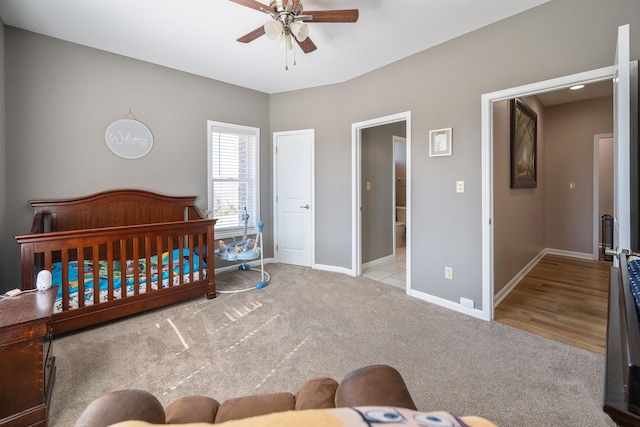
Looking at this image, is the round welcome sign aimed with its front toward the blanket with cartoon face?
yes

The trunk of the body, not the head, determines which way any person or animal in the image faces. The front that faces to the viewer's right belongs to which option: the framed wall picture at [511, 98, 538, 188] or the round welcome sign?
the framed wall picture

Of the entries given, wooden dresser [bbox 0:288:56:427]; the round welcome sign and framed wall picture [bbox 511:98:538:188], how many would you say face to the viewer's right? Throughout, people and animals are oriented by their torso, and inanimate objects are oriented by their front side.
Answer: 2

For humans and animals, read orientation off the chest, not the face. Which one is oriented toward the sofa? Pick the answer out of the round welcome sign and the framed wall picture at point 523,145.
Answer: the round welcome sign

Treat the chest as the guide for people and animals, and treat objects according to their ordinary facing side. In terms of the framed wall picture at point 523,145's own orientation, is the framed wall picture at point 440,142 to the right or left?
on its right

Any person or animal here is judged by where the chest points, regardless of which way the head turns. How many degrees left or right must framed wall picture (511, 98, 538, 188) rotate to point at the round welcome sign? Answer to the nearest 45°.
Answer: approximately 135° to its right

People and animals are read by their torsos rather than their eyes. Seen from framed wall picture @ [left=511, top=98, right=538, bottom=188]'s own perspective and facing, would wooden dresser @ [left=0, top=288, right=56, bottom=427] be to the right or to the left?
on its right

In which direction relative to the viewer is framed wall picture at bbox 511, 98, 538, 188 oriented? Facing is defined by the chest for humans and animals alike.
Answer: to the viewer's right

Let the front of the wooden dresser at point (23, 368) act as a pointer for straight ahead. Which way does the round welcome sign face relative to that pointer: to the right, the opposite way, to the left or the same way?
to the right

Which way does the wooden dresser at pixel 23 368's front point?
to the viewer's right
